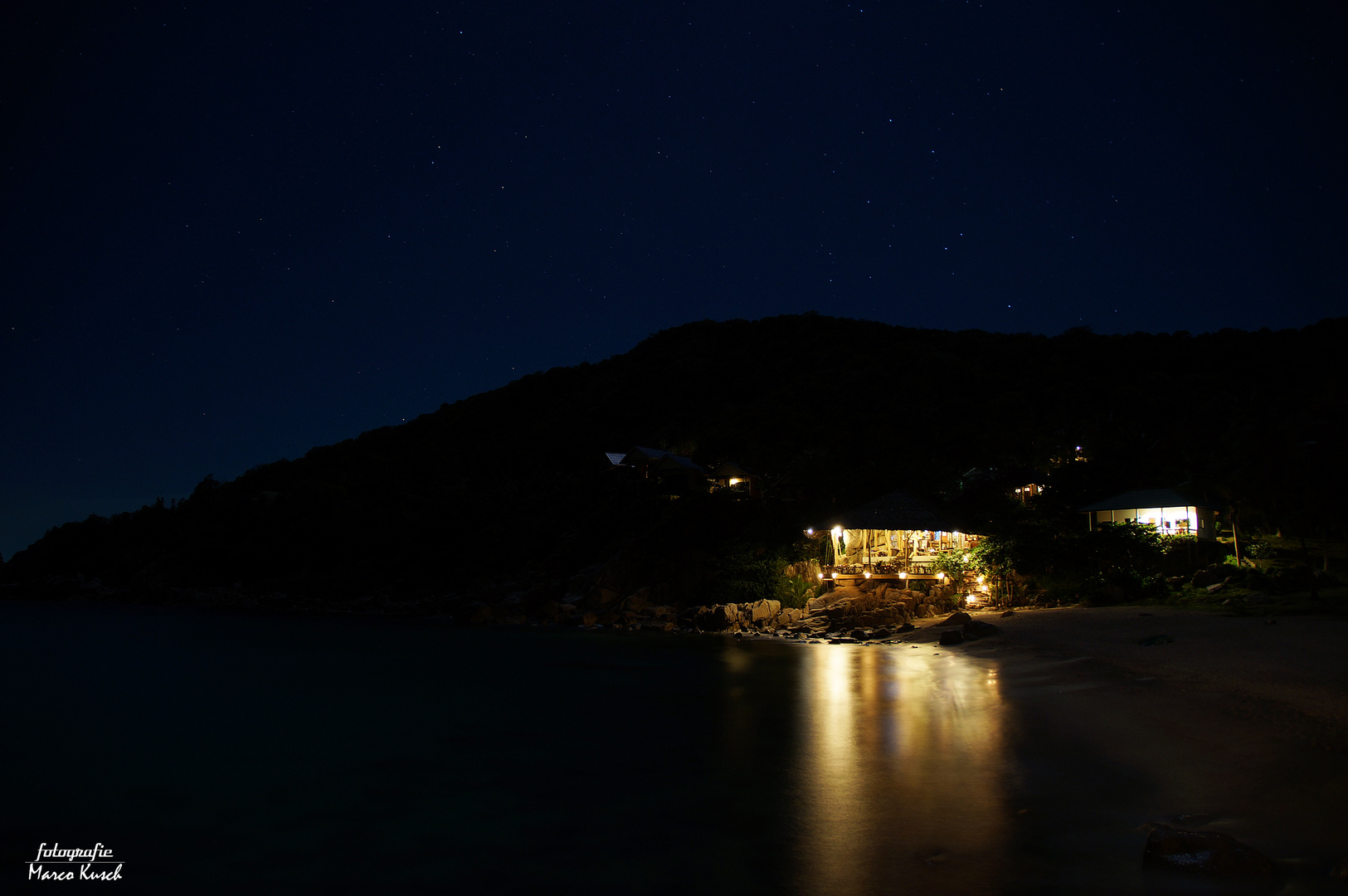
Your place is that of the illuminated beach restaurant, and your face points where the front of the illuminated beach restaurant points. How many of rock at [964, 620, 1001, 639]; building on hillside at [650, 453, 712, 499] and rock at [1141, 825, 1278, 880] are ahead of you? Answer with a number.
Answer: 2

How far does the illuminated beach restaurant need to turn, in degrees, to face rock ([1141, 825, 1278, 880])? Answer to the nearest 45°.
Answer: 0° — it already faces it

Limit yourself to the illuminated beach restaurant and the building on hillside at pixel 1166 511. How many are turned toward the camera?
2

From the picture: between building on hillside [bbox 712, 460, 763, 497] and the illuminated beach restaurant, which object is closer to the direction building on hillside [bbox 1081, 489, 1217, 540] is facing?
the illuminated beach restaurant

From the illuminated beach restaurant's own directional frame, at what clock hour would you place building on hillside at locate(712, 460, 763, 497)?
The building on hillside is roughly at 5 o'clock from the illuminated beach restaurant.

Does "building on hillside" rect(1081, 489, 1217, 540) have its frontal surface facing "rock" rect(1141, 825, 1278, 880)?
yes

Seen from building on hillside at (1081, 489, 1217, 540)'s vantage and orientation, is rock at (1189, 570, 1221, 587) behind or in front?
in front

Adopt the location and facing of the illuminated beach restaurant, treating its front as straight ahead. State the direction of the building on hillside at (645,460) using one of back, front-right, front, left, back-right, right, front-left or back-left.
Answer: back-right

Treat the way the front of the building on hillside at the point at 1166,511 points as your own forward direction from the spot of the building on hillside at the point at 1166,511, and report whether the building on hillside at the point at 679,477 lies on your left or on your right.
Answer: on your right

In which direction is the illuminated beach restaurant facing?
toward the camera

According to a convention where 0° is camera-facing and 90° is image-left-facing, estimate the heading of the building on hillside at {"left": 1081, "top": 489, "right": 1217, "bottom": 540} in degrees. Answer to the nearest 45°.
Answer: approximately 0°
